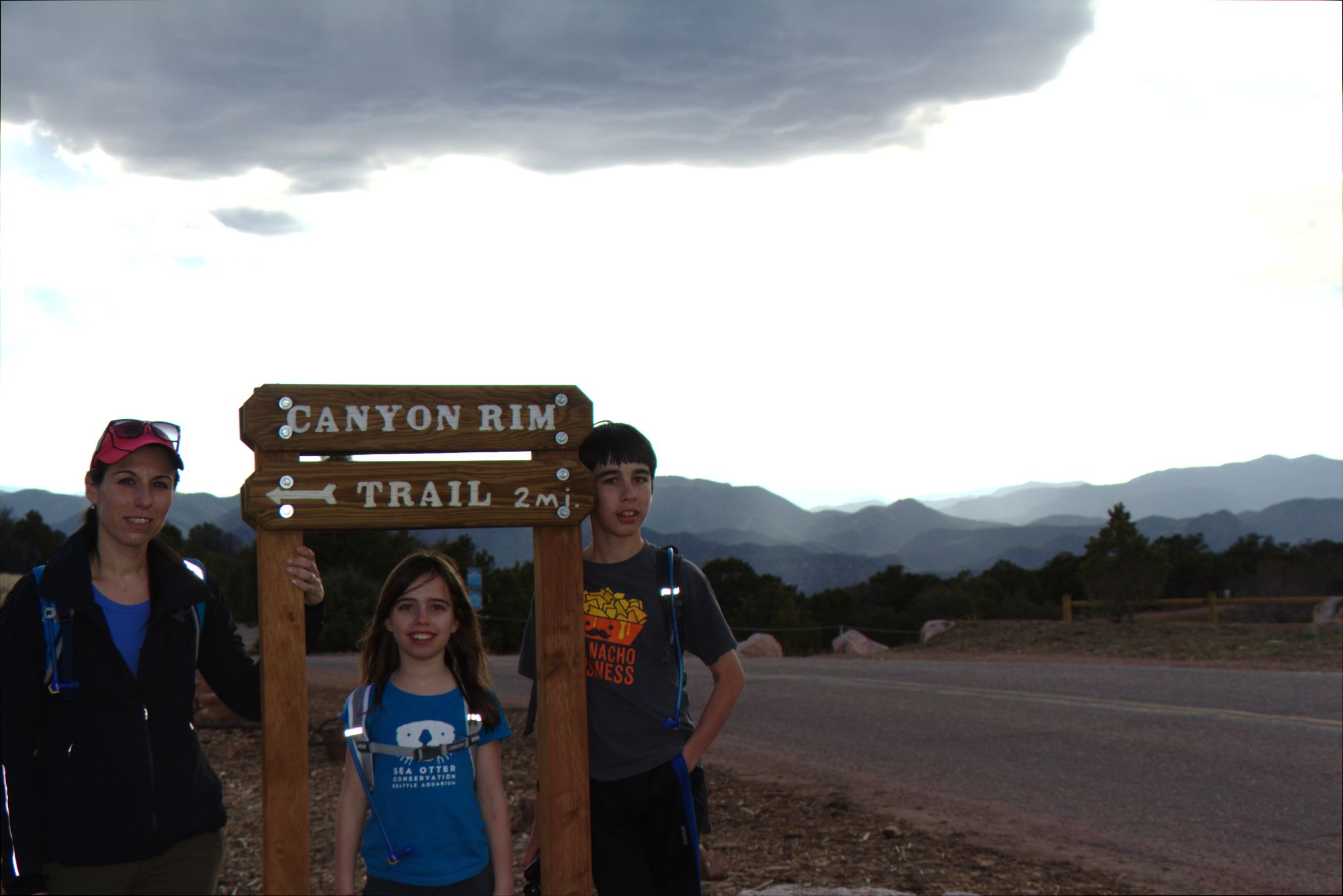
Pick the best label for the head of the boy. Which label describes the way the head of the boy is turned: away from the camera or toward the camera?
toward the camera

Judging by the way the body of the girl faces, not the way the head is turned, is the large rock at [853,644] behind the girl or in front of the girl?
behind

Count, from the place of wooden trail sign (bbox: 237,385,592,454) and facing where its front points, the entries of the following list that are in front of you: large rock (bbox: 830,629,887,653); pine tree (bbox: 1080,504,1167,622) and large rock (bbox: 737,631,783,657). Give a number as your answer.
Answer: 0

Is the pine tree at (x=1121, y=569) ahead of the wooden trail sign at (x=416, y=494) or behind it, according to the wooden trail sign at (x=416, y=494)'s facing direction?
behind

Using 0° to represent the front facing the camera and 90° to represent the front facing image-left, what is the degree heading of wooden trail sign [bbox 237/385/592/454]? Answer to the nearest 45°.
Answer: approximately 0°

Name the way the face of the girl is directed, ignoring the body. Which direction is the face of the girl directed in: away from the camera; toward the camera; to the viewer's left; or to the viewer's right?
toward the camera

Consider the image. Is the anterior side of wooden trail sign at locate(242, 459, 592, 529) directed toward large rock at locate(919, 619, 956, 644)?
no

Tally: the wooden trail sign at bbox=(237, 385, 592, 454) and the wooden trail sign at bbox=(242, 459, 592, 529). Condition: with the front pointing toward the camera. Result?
2

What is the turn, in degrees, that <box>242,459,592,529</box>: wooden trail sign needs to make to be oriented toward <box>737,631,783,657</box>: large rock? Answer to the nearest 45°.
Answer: approximately 180°

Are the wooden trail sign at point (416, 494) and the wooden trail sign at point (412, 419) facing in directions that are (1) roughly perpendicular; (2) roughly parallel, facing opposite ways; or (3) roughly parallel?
roughly parallel

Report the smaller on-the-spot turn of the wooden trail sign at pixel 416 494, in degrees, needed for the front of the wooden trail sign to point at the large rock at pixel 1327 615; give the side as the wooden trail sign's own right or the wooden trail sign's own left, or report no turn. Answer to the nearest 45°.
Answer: approximately 135° to the wooden trail sign's own left

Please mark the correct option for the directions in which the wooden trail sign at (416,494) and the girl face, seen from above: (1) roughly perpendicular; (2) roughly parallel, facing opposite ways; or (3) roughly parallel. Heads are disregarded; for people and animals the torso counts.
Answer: roughly parallel

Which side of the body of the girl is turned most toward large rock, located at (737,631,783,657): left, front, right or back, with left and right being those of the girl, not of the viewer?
back

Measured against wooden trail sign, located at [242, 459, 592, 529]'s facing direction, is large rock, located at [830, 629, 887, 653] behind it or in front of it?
behind

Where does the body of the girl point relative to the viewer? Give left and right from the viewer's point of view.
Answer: facing the viewer

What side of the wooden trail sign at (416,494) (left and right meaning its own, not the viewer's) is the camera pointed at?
front
